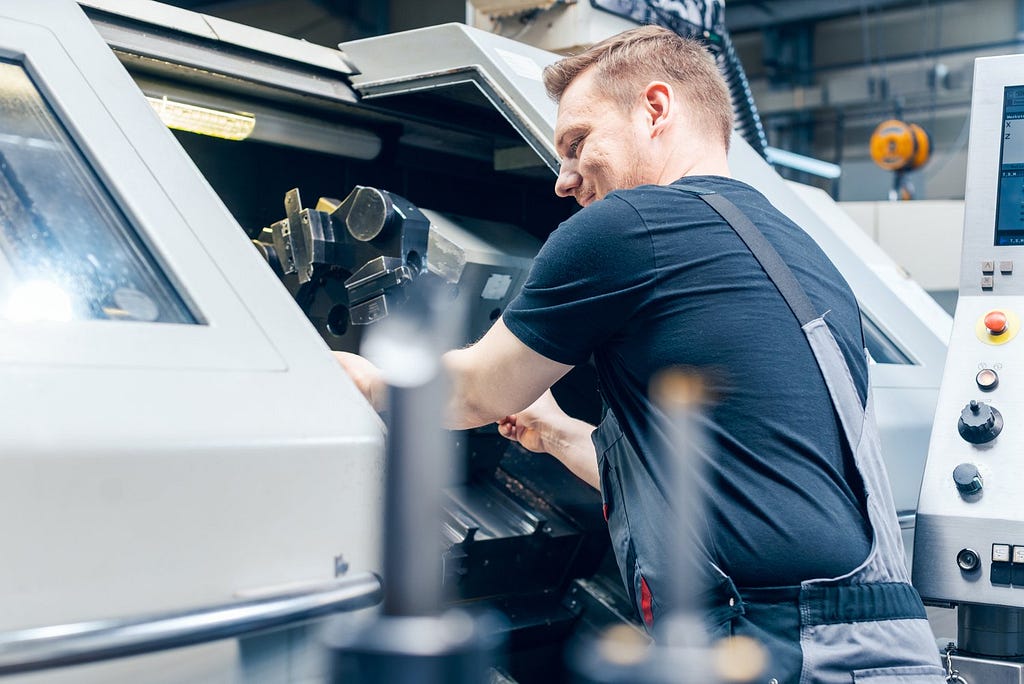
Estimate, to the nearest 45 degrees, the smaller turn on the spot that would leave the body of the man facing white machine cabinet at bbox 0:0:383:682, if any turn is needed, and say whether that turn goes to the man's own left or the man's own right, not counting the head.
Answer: approximately 90° to the man's own left

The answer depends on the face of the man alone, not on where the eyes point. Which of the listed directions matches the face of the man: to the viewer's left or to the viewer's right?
to the viewer's left

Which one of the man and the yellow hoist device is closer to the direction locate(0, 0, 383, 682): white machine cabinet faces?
the man

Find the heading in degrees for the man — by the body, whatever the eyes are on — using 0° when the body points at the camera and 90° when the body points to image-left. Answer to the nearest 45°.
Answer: approximately 135°

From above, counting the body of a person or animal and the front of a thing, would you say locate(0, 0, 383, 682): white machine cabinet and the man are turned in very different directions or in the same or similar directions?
very different directions

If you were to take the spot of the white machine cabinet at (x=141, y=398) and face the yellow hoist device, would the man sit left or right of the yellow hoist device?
right

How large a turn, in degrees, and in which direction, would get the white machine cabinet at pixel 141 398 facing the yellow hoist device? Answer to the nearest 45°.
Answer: approximately 135° to its left

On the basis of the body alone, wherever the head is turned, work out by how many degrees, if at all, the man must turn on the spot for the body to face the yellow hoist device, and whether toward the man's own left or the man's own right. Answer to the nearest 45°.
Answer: approximately 45° to the man's own right
